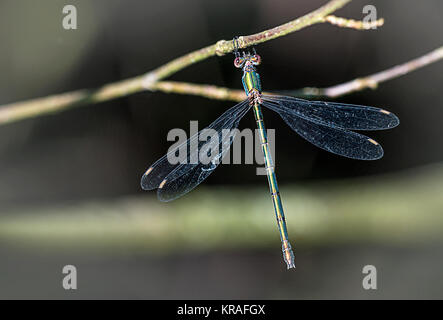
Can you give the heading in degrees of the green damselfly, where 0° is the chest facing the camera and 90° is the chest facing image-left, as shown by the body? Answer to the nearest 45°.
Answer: approximately 180°
